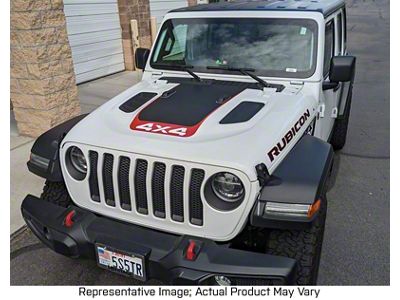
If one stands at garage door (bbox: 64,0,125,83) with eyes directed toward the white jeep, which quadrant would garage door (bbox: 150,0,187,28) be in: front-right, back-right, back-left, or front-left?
back-left

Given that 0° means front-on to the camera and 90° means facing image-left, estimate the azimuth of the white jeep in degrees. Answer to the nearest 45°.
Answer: approximately 45°

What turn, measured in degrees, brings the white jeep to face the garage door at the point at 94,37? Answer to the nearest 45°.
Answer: approximately 135° to its right

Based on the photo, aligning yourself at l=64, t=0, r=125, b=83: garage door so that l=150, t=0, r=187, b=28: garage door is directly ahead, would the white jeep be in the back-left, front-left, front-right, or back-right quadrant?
back-right

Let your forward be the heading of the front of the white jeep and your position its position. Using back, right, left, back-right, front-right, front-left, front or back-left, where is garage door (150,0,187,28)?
back-right
